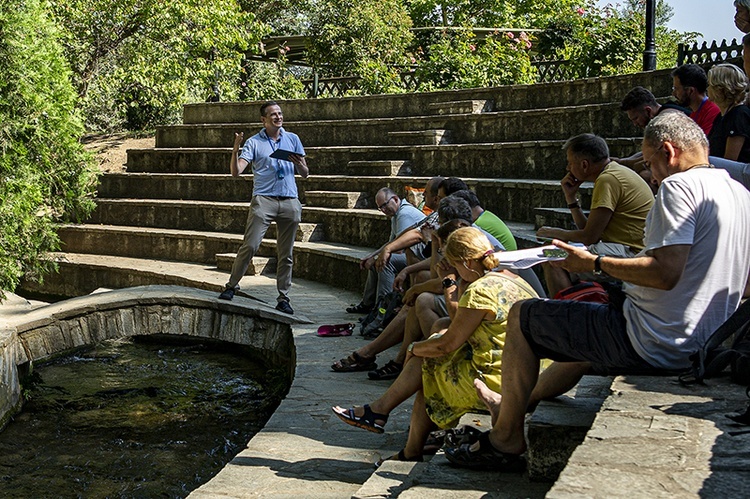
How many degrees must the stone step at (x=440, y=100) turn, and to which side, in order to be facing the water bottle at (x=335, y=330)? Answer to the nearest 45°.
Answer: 0° — it already faces it

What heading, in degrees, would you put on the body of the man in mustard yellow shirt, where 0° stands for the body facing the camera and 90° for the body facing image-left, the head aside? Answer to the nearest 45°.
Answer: approximately 90°

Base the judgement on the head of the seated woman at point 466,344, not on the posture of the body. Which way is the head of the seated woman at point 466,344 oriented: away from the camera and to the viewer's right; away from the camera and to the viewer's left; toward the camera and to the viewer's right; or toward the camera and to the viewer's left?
away from the camera and to the viewer's left

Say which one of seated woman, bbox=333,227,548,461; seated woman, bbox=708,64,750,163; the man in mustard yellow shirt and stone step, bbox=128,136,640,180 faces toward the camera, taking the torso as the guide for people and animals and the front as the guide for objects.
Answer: the stone step

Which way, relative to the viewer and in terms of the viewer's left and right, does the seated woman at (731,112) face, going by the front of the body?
facing to the left of the viewer

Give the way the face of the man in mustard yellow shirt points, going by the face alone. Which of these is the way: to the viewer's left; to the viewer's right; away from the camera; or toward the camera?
to the viewer's left

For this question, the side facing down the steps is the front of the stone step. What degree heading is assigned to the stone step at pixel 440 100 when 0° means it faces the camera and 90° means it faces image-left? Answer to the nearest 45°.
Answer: approximately 0°

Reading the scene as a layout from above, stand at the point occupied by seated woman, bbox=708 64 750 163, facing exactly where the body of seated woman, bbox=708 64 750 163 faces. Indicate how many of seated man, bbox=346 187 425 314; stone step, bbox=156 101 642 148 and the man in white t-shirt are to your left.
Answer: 1

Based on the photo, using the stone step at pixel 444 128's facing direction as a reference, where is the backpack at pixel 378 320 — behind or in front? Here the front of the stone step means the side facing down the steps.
in front

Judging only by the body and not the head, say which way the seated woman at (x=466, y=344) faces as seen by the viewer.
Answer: to the viewer's left

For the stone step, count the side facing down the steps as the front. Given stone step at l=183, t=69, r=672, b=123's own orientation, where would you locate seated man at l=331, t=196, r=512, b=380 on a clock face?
The seated man is roughly at 12 o'clock from the stone step.

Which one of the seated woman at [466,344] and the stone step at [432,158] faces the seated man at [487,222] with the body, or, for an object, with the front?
the stone step
